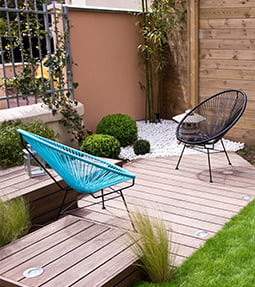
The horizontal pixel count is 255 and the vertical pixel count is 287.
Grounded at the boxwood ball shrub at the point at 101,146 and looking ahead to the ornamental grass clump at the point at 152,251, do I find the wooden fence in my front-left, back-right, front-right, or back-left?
back-left

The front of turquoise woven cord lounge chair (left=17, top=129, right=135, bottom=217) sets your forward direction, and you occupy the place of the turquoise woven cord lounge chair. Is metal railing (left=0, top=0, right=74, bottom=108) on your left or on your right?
on your left

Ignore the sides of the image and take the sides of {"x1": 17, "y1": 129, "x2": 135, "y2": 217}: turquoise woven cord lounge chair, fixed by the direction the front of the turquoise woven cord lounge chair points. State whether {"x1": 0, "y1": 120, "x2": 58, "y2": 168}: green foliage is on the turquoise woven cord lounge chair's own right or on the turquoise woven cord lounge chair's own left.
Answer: on the turquoise woven cord lounge chair's own left

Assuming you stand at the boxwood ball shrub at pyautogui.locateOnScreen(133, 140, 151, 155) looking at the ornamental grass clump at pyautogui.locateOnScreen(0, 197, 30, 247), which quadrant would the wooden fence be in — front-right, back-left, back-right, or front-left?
back-left

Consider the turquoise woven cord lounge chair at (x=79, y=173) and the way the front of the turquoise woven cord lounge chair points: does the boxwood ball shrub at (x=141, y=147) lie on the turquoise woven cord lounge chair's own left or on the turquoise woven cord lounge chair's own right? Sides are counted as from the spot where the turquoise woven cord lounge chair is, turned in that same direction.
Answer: on the turquoise woven cord lounge chair's own left

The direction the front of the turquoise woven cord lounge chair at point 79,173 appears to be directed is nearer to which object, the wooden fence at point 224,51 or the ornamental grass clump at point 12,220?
the wooden fence

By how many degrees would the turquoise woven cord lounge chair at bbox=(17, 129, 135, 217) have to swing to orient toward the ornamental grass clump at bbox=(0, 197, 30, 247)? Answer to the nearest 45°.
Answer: approximately 180°

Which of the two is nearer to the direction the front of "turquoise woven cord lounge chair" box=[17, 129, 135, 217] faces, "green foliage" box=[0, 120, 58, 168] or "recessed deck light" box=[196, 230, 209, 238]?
the recessed deck light

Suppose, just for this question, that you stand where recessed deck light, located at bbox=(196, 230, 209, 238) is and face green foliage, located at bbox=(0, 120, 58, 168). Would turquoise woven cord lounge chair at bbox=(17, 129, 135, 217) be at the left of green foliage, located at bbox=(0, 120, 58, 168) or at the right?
left

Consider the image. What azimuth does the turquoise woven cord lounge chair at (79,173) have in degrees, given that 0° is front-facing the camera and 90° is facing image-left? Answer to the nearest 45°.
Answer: approximately 270°

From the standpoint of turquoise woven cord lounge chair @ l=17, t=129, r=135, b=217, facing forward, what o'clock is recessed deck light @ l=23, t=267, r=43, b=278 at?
The recessed deck light is roughly at 4 o'clock from the turquoise woven cord lounge chair.
